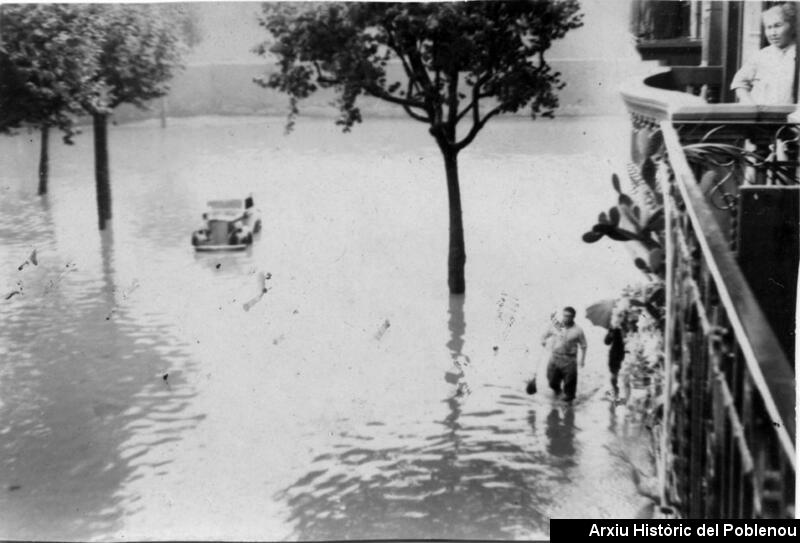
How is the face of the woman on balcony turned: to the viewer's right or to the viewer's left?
to the viewer's left

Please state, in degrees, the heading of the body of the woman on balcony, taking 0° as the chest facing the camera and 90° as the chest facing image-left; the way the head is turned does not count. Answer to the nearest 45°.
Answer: approximately 45°
